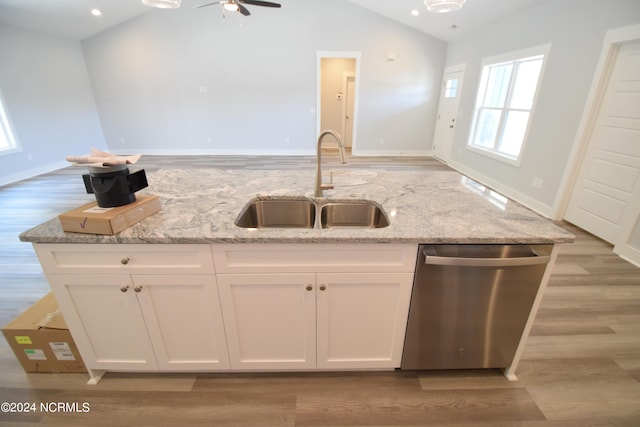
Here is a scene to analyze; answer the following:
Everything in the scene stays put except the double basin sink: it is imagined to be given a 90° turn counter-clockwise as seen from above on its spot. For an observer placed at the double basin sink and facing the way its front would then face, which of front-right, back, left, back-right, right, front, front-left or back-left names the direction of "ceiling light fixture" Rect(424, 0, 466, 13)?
front-left

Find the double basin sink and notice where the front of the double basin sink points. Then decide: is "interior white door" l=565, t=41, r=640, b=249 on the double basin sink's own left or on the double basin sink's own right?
on the double basin sink's own left

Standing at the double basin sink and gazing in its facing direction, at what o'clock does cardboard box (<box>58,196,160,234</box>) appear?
The cardboard box is roughly at 2 o'clock from the double basin sink.

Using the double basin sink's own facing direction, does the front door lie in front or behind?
behind

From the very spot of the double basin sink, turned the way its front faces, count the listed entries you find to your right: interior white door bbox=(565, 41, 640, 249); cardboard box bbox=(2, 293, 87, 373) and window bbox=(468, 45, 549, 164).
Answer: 1

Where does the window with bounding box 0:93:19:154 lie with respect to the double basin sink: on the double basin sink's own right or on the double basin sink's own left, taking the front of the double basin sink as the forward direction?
on the double basin sink's own right

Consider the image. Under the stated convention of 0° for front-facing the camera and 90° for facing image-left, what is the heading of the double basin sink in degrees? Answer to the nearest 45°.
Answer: approximately 0°

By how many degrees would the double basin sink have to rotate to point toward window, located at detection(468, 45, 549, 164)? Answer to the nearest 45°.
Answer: approximately 135° to its left

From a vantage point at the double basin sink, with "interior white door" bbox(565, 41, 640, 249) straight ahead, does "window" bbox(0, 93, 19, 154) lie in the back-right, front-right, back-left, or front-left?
back-left

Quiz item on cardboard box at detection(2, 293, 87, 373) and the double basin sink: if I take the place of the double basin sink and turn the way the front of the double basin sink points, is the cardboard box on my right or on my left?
on my right
